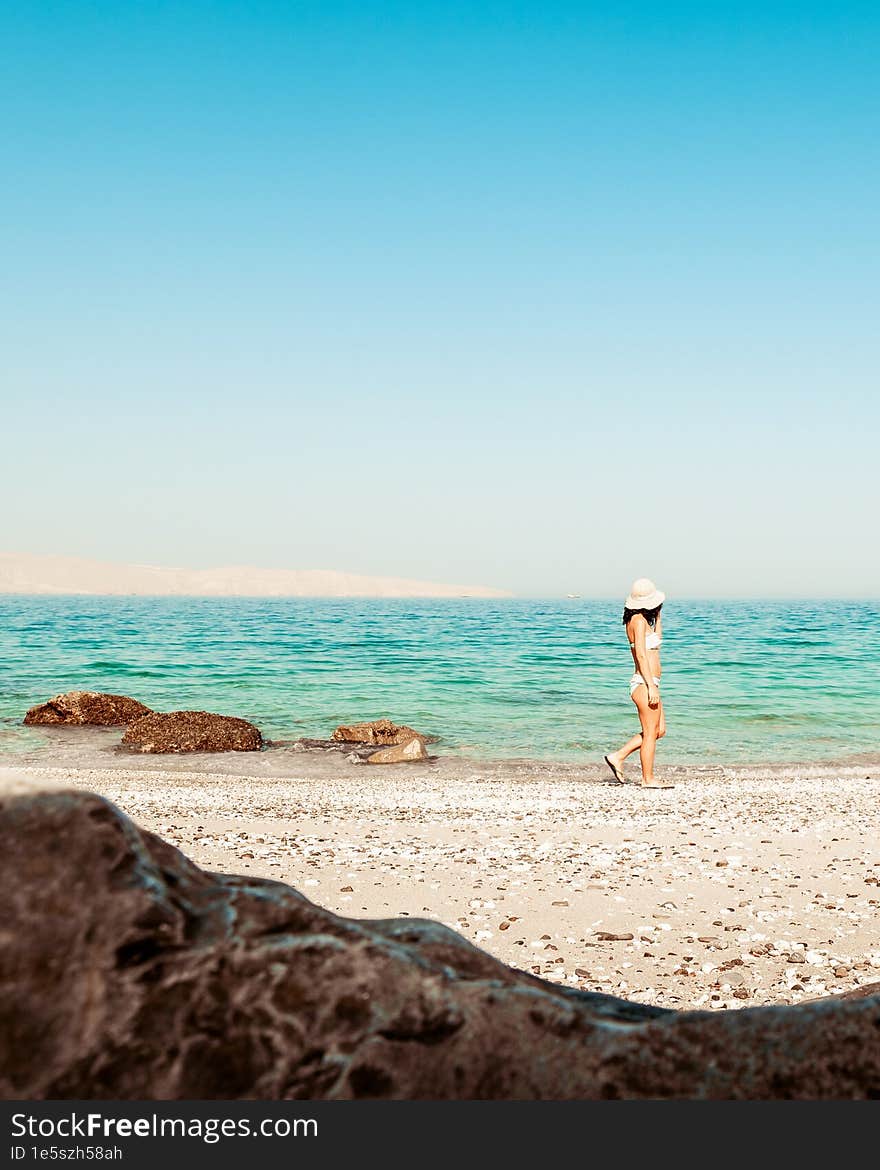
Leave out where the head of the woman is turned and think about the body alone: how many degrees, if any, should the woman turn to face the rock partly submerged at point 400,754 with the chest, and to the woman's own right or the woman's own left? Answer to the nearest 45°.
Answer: approximately 135° to the woman's own left

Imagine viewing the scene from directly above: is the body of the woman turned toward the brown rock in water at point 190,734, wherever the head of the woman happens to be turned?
no

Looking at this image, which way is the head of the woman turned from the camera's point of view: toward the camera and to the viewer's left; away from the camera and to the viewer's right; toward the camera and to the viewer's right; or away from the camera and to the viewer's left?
away from the camera and to the viewer's right

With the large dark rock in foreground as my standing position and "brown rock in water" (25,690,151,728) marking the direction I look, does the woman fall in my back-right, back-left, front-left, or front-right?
front-right

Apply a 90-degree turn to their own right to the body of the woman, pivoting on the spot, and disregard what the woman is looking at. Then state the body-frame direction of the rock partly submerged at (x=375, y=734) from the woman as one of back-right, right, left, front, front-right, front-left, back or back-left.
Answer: back-right

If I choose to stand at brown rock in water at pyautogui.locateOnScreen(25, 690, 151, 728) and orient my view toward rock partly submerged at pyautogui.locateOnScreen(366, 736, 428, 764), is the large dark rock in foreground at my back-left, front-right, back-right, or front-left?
front-right

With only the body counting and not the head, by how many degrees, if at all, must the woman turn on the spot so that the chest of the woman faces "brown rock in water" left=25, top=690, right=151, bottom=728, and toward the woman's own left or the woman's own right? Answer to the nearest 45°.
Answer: approximately 135° to the woman's own left

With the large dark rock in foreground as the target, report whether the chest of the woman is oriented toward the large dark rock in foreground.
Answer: no

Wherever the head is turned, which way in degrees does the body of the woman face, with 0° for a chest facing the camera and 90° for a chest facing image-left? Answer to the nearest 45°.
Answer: approximately 270°
